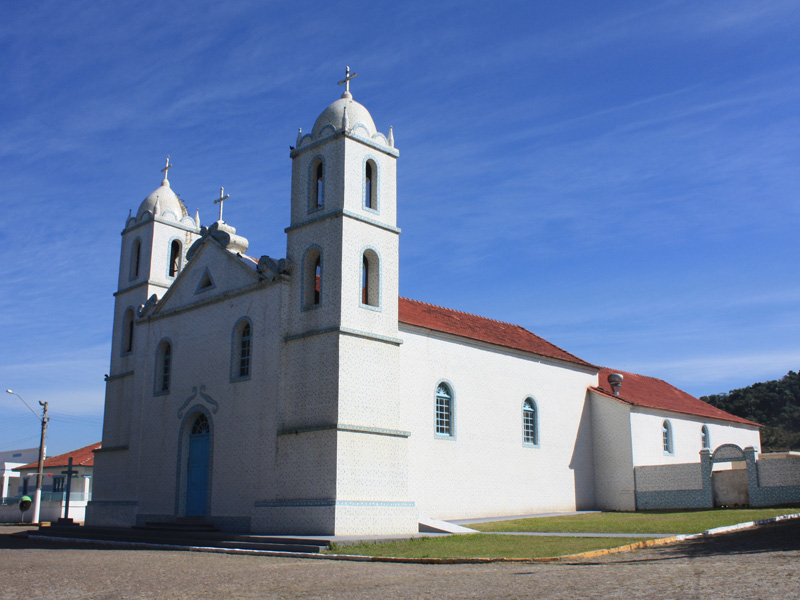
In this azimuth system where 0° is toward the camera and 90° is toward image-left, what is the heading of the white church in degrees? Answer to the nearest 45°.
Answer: approximately 45°

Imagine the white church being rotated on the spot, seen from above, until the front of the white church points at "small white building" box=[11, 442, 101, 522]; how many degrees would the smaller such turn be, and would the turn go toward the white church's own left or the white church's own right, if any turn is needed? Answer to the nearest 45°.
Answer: approximately 90° to the white church's own right
